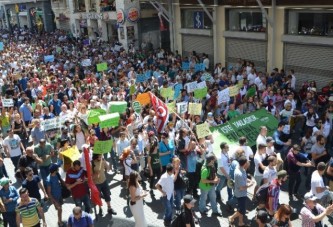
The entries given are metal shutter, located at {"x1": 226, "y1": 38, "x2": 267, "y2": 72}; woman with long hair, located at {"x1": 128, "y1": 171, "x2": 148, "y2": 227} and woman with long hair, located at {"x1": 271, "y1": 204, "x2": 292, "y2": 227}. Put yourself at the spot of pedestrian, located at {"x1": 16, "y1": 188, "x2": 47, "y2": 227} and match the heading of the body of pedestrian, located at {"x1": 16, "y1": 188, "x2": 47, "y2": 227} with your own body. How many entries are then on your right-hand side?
0

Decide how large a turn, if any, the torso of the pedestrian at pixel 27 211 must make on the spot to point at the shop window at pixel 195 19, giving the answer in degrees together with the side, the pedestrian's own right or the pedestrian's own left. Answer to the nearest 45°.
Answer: approximately 135° to the pedestrian's own left

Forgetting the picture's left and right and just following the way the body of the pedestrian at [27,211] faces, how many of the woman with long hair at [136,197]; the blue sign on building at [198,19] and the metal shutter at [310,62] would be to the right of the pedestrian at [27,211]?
0

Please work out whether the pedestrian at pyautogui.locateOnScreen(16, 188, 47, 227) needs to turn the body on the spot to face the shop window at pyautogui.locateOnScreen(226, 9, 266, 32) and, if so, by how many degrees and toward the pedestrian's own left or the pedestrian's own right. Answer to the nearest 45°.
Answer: approximately 135° to the pedestrian's own left

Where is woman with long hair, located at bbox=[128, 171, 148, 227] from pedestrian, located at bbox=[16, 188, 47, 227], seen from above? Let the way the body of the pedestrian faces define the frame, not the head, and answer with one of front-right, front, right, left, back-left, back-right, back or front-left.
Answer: left

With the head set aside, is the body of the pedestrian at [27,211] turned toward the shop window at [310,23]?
no

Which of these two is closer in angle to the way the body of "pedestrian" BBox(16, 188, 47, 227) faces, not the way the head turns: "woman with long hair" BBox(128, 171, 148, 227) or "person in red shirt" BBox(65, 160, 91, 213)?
the woman with long hair

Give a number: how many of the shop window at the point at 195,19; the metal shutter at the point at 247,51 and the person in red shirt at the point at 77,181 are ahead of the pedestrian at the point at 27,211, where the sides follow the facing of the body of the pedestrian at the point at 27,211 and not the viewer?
0

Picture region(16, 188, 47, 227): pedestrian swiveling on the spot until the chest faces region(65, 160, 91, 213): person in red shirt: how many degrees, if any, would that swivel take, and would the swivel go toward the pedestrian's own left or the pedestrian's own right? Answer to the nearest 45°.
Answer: approximately 135° to the pedestrian's own left

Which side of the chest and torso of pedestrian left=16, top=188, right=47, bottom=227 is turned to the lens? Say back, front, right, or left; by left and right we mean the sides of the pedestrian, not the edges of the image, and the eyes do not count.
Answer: front

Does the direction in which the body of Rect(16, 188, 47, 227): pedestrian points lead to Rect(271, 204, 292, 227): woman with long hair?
no

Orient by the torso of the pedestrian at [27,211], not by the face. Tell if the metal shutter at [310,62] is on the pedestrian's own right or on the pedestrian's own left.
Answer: on the pedestrian's own left

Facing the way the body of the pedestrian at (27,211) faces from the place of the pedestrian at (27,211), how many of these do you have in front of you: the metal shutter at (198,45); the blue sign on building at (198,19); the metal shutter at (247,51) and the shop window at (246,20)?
0
